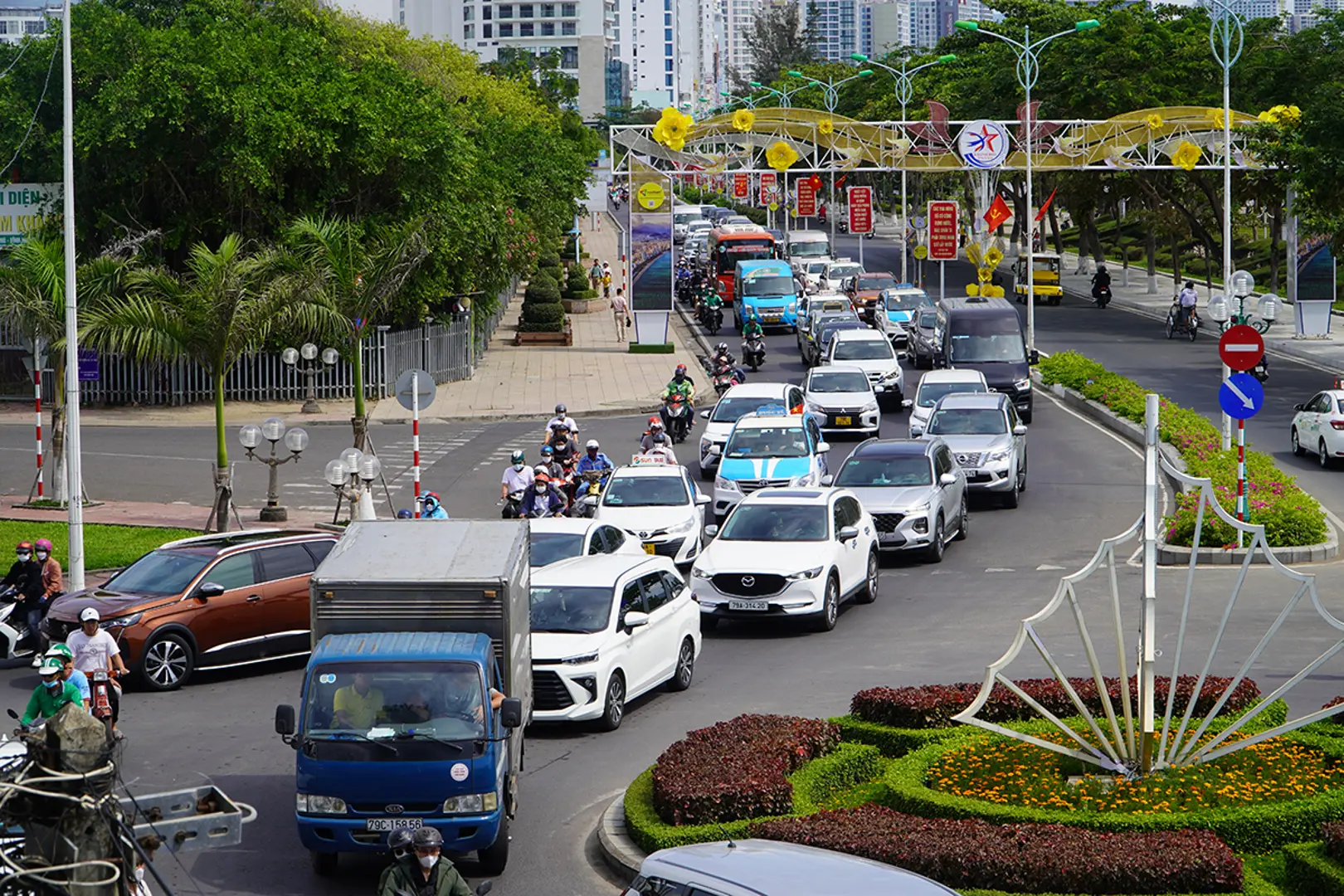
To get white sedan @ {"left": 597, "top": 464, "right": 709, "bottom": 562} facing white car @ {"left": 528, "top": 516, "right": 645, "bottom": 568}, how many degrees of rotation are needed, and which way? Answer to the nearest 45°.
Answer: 0° — it already faces it

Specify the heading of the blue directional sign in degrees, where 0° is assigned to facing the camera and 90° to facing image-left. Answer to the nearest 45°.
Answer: approximately 0°

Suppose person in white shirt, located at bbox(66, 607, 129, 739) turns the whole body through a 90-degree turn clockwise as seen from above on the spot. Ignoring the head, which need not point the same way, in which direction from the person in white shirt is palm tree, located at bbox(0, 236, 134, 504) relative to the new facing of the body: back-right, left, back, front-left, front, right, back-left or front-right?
right

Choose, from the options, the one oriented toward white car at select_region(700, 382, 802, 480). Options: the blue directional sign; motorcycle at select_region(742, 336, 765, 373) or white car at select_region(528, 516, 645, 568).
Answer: the motorcycle

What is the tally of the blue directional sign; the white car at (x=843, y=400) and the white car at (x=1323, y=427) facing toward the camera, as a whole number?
2

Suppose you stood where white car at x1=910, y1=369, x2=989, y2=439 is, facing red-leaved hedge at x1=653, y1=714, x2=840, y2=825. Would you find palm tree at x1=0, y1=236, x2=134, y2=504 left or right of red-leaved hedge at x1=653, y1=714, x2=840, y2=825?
right

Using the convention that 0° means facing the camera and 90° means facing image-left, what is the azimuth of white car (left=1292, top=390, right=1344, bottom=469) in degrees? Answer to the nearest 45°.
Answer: approximately 135°

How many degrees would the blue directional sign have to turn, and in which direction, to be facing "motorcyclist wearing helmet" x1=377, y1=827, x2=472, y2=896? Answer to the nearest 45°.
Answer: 0° — it already faces them

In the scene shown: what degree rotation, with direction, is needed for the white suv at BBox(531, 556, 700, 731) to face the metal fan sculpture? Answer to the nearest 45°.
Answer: approximately 90° to its left
